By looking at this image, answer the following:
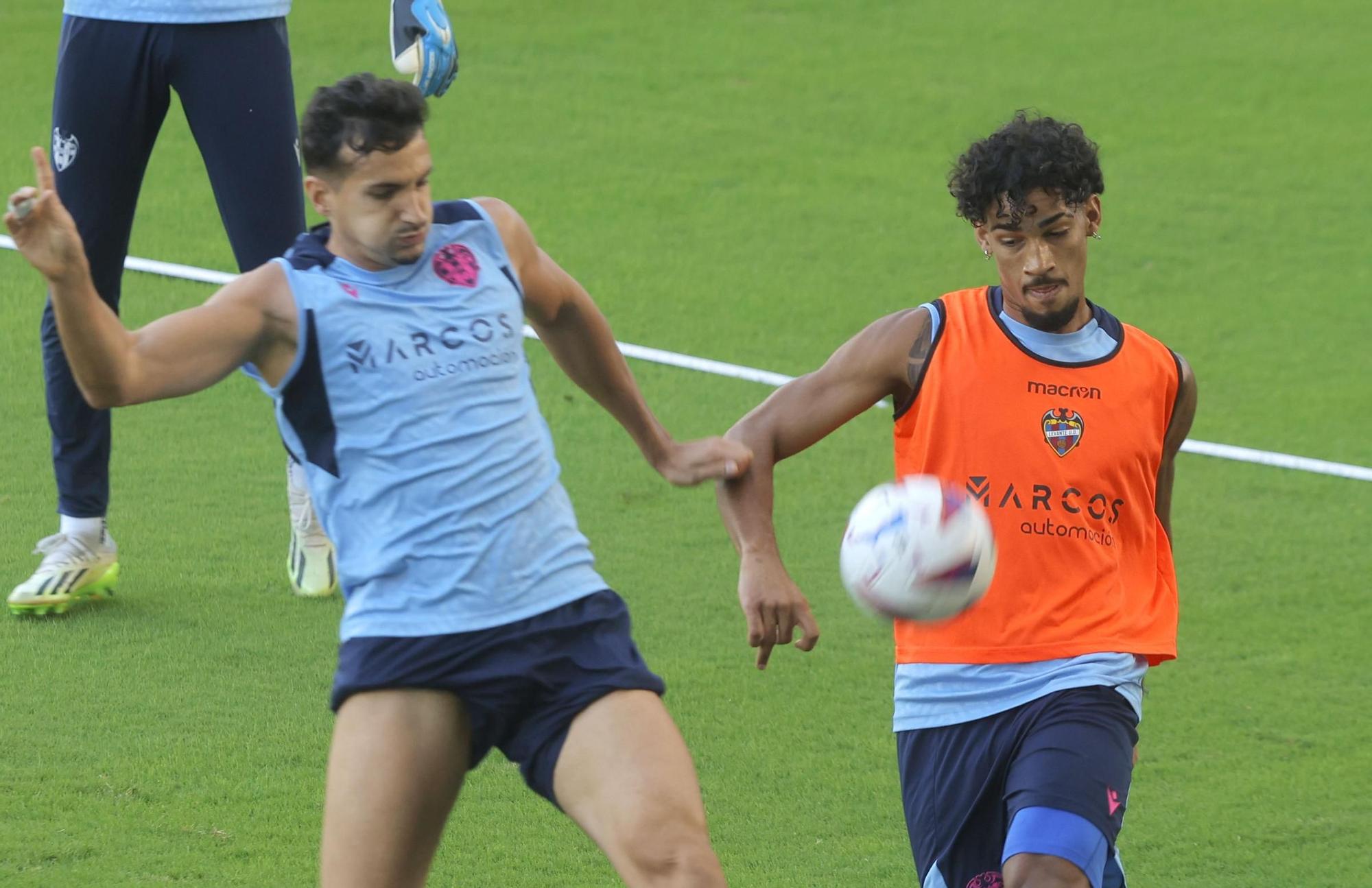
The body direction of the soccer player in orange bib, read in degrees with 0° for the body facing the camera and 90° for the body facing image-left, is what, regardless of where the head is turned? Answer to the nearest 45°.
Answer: approximately 0°

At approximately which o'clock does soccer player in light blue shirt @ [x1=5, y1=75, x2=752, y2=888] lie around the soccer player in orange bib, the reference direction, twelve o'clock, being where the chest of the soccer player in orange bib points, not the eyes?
The soccer player in light blue shirt is roughly at 2 o'clock from the soccer player in orange bib.
